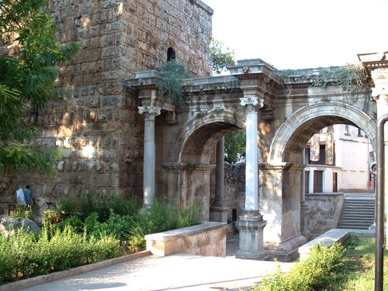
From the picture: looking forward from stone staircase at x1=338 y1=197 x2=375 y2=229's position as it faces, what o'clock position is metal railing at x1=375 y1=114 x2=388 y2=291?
The metal railing is roughly at 12 o'clock from the stone staircase.

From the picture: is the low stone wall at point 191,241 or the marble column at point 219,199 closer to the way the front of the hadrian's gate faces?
the low stone wall

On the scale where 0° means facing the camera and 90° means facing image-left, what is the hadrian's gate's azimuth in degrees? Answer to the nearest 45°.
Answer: approximately 45°

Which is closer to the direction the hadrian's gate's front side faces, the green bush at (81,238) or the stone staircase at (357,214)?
the green bush

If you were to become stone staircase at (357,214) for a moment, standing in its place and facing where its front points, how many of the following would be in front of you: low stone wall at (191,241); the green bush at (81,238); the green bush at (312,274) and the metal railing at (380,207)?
4

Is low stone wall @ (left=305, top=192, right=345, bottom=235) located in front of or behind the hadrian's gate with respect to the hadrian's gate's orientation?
behind

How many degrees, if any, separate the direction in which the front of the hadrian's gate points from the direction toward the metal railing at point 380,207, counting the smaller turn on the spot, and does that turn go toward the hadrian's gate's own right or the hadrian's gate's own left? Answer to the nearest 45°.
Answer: approximately 45° to the hadrian's gate's own left

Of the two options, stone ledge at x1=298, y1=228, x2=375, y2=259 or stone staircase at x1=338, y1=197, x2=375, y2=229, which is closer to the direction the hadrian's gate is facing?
the stone ledge

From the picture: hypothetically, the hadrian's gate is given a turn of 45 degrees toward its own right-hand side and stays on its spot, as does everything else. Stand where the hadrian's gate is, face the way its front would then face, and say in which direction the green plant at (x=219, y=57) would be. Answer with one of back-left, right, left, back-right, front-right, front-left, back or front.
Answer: right
